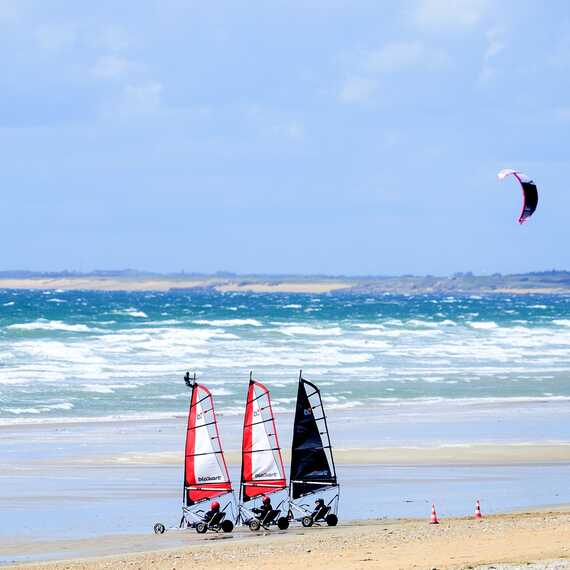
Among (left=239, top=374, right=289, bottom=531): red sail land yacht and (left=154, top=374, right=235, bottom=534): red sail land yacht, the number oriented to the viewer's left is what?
2

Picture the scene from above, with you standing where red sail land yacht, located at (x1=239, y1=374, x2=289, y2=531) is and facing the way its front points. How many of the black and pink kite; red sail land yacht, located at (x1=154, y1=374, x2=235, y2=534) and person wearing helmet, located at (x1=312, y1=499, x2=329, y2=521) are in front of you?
1

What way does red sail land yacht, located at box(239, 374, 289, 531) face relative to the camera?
to the viewer's left

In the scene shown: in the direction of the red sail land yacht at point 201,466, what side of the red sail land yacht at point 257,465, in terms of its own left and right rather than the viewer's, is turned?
front

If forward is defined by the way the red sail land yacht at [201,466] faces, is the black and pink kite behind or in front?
behind

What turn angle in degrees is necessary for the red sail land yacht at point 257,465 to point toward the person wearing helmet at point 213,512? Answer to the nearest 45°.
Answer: approximately 45° to its left

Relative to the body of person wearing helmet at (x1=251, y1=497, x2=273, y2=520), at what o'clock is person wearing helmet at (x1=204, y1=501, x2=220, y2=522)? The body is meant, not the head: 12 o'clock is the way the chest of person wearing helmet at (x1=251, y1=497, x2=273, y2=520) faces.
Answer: person wearing helmet at (x1=204, y1=501, x2=220, y2=522) is roughly at 1 o'clock from person wearing helmet at (x1=251, y1=497, x2=273, y2=520).

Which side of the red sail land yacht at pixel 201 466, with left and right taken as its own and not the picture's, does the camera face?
left

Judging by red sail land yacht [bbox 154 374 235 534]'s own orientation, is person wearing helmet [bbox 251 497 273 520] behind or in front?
behind
